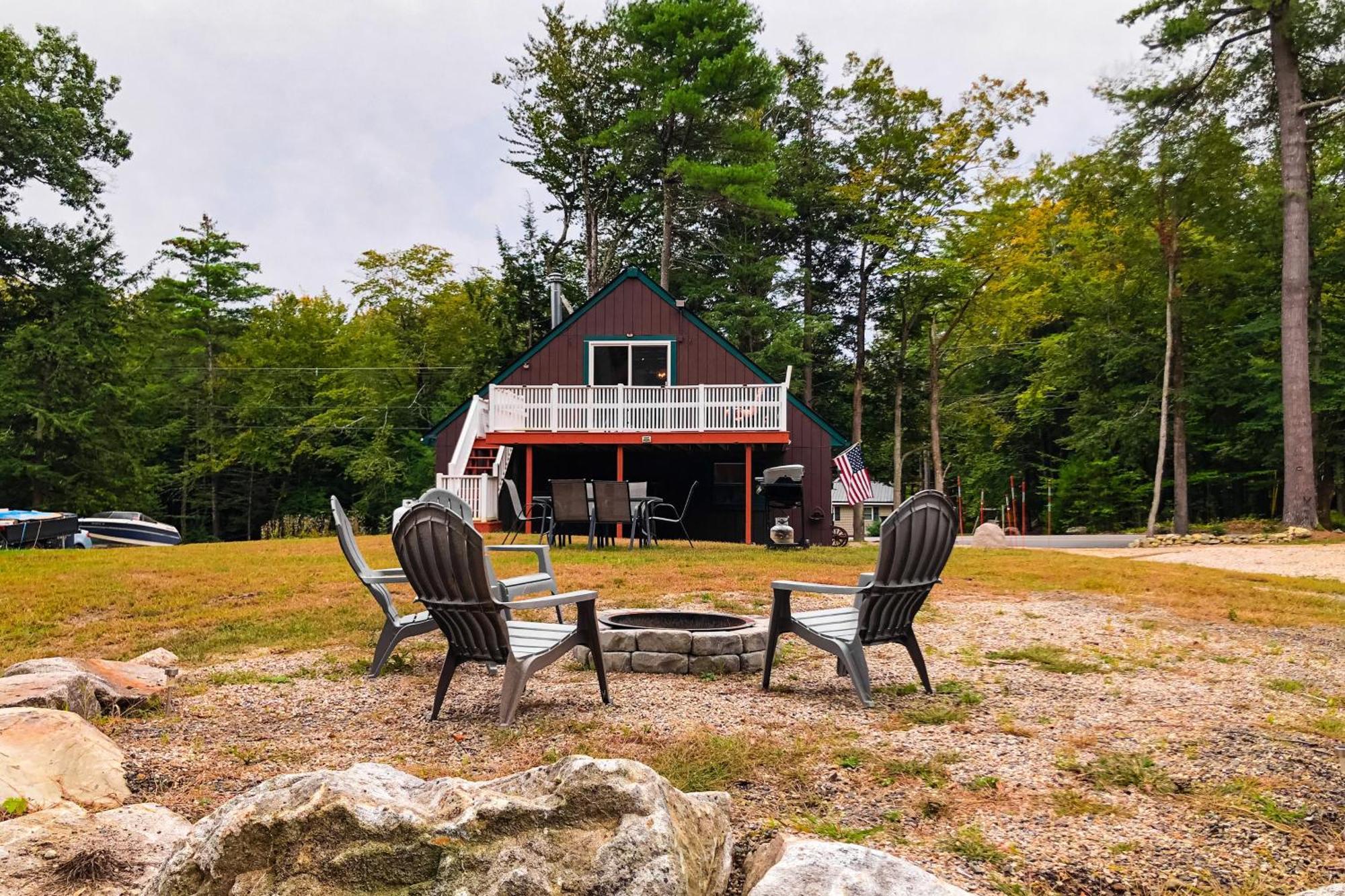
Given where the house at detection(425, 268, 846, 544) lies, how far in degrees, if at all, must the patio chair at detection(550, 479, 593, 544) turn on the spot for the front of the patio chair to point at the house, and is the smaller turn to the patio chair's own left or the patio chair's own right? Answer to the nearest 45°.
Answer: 0° — it already faces it

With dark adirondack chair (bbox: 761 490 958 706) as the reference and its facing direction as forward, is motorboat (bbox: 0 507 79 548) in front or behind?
in front

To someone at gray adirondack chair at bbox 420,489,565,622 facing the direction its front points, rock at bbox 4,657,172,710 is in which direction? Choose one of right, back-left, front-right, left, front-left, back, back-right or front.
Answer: right

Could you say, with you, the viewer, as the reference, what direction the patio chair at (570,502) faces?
facing away from the viewer

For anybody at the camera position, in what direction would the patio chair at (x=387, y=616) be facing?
facing to the right of the viewer

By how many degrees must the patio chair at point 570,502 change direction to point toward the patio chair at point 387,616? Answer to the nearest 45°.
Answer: approximately 180°

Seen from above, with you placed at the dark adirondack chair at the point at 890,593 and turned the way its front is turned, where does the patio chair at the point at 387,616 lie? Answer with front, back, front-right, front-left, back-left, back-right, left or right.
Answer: front-left

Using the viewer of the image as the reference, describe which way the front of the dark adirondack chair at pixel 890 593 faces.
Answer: facing away from the viewer and to the left of the viewer

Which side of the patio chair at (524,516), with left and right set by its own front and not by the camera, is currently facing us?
right

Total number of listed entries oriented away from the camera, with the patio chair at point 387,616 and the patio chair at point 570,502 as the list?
1

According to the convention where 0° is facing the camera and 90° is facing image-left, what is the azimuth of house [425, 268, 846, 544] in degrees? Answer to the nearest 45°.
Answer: approximately 0°
